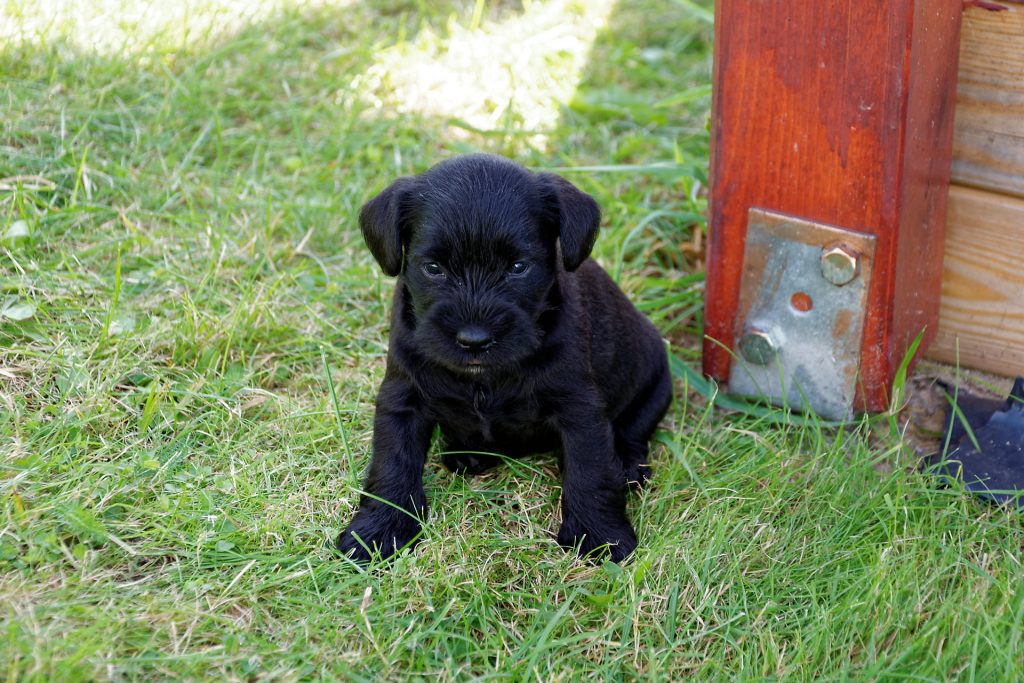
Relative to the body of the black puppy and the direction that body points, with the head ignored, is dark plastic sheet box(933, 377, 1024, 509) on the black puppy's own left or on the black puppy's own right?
on the black puppy's own left

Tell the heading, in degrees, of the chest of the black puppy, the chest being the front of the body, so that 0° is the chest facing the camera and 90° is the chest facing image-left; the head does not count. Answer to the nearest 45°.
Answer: approximately 0°

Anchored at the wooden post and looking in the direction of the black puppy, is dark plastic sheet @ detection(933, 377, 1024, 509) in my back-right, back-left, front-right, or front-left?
back-left

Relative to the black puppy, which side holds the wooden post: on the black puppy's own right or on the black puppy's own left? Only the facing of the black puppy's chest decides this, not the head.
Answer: on the black puppy's own left
